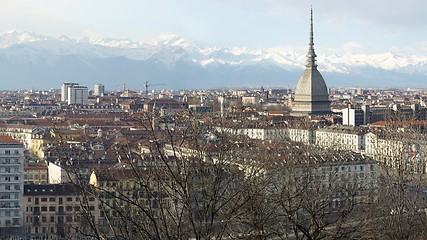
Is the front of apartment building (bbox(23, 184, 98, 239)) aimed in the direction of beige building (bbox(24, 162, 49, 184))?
no

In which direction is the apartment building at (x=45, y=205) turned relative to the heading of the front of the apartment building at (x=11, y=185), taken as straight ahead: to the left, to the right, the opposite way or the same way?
the same way

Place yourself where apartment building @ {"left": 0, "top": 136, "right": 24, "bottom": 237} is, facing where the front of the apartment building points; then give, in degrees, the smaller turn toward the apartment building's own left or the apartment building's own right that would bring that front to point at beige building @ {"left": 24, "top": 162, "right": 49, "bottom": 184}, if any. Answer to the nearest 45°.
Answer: approximately 180°

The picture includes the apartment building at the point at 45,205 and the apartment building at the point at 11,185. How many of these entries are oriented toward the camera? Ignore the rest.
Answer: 2

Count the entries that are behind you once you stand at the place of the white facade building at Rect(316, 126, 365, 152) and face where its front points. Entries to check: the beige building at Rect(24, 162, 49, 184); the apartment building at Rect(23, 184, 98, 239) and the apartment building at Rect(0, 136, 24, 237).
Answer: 0

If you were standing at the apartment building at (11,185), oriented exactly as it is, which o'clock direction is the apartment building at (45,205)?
the apartment building at (45,205) is roughly at 10 o'clock from the apartment building at (11,185).

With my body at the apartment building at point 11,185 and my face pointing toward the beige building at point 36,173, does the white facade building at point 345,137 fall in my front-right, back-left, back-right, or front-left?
front-right

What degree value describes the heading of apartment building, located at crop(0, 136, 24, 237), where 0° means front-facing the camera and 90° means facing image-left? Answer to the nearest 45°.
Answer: approximately 0°

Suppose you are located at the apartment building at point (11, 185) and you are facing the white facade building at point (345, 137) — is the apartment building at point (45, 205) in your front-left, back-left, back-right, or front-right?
front-right

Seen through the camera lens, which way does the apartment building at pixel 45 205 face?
facing the viewer

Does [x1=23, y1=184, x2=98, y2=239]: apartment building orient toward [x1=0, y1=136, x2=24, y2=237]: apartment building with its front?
no

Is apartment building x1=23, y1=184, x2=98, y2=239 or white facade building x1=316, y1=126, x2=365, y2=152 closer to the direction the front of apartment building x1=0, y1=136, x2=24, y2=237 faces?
the apartment building

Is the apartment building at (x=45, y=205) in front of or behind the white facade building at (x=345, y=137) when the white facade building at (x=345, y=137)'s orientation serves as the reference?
in front
